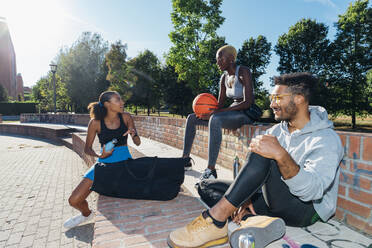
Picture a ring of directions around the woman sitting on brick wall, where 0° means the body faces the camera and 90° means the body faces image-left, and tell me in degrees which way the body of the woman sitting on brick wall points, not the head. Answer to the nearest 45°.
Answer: approximately 45°

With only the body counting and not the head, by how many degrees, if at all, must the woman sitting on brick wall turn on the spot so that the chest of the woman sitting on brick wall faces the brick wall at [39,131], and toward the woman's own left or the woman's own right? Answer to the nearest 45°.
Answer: approximately 90° to the woman's own right

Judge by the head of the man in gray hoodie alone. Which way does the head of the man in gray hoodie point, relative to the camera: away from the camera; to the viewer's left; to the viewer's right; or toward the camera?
to the viewer's left

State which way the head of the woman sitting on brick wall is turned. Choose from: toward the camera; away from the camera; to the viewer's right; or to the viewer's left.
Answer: to the viewer's left

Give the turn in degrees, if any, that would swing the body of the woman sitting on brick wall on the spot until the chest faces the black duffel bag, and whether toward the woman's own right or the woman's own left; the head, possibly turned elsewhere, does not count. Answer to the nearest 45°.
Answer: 0° — they already face it

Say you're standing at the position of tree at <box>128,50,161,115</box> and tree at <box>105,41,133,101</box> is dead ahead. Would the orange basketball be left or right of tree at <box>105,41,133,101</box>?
left

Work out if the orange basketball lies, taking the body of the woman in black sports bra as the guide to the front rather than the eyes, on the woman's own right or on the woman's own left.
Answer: on the woman's own left

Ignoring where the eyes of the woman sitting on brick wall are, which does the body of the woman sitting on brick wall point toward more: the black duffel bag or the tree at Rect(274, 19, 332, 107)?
the black duffel bag

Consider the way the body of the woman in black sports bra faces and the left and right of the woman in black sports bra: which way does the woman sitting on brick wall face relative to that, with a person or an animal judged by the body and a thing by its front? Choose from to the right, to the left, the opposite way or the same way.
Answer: to the right
